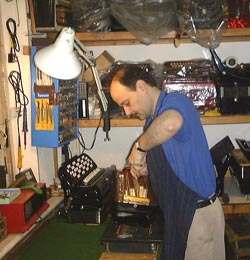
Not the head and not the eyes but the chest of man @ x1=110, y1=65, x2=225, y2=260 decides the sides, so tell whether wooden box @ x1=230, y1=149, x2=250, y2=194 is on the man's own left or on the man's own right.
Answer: on the man's own right

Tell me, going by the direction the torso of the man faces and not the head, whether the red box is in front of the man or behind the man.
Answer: in front

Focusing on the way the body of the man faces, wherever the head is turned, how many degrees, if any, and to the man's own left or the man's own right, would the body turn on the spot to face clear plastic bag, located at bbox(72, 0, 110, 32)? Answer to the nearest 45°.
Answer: approximately 45° to the man's own right

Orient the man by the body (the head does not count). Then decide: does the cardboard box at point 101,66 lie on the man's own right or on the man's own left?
on the man's own right

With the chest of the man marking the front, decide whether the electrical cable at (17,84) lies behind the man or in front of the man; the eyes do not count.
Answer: in front

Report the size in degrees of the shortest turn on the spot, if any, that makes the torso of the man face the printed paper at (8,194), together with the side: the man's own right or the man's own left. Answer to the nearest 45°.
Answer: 0° — they already face it

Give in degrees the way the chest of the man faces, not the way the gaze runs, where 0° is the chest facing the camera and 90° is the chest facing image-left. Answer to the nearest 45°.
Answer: approximately 90°
